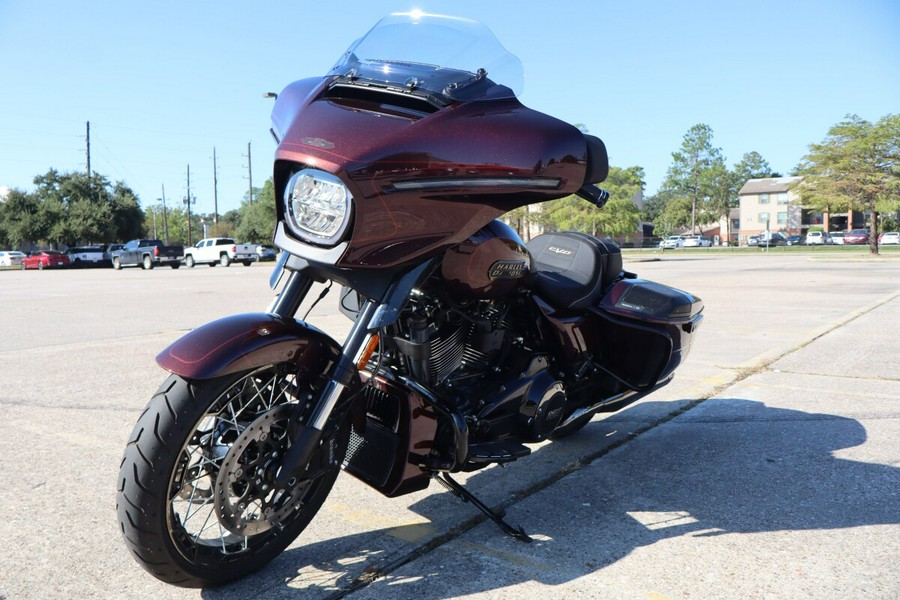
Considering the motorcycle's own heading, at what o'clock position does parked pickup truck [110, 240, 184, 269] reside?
The parked pickup truck is roughly at 4 o'clock from the motorcycle.

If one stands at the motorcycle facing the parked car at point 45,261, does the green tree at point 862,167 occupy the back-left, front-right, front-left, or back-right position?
front-right

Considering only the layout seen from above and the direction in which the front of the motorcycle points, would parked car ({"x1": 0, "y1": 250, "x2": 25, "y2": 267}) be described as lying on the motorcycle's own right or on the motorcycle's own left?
on the motorcycle's own right

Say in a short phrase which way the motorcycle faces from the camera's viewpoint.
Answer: facing the viewer and to the left of the viewer

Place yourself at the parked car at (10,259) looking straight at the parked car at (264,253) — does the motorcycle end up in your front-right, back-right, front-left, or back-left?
front-right

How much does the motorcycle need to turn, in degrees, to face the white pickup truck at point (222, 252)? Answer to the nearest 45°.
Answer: approximately 135° to its right

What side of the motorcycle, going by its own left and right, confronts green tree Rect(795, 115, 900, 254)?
back

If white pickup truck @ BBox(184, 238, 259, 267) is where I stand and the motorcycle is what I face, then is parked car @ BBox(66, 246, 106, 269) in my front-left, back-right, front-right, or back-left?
back-right

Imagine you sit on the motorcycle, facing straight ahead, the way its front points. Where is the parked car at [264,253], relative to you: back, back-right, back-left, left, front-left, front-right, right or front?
back-right

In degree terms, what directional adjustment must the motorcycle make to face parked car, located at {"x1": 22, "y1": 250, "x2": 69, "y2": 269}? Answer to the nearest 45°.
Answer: approximately 90° to its right
